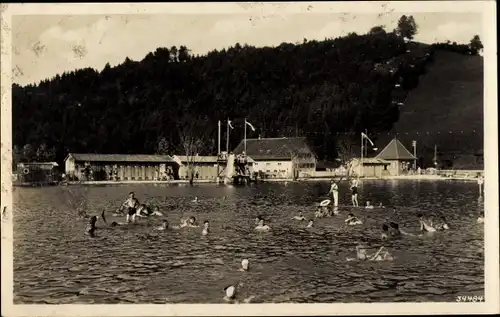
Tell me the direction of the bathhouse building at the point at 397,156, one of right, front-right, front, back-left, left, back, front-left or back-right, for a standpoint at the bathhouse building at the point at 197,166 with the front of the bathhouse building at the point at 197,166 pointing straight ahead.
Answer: left

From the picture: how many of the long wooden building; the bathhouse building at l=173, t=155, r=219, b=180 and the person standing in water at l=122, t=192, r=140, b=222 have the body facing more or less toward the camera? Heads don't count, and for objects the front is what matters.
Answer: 3

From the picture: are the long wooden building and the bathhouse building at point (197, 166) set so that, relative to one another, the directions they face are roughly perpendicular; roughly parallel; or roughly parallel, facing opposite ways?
roughly parallel

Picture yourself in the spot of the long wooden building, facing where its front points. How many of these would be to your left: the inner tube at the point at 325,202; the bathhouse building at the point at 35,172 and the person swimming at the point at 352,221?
2

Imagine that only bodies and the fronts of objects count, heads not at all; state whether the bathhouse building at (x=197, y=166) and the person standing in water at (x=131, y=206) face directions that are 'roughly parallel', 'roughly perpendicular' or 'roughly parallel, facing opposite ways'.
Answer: roughly parallel

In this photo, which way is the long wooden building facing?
toward the camera

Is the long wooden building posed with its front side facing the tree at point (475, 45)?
no

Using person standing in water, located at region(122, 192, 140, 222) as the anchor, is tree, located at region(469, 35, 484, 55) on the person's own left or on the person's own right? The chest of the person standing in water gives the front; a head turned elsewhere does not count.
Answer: on the person's own left

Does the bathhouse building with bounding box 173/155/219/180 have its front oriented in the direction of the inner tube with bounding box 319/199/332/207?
yes

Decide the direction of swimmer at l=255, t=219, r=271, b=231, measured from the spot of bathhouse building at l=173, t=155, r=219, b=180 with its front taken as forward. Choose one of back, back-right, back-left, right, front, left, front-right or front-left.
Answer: front-left

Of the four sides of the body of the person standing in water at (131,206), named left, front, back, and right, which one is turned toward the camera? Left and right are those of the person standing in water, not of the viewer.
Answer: front

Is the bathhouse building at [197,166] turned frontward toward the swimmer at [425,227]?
yes

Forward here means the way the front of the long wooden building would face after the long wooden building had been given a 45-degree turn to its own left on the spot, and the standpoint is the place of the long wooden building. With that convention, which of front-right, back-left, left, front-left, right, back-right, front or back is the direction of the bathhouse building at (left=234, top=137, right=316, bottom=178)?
front-left

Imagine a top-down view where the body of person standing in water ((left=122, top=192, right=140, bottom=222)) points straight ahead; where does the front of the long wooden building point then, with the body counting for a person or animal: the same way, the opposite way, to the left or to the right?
the same way
